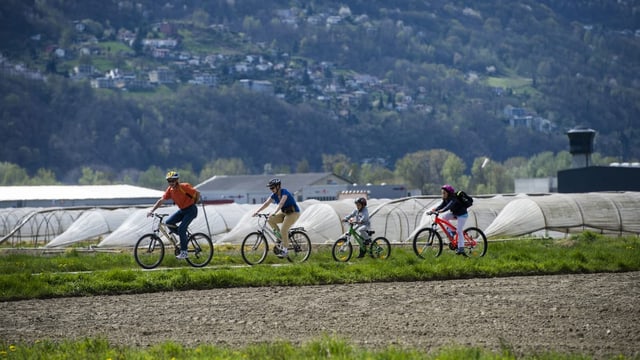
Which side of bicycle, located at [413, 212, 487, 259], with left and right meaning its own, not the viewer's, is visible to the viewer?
left

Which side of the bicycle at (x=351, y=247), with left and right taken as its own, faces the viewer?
left

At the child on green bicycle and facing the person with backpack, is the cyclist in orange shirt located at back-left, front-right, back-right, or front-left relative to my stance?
back-right

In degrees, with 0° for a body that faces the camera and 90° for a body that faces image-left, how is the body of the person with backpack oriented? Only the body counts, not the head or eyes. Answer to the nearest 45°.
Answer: approximately 90°

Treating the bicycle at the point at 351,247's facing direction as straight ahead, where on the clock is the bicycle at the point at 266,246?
the bicycle at the point at 266,246 is roughly at 11 o'clock from the bicycle at the point at 351,247.

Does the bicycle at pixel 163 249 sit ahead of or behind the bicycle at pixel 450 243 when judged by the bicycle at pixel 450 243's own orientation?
ahead

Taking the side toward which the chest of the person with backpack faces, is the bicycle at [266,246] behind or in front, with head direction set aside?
in front

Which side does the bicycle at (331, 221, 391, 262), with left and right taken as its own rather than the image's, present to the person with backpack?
back

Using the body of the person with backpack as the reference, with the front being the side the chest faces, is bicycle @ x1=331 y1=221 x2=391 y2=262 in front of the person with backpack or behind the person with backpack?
in front

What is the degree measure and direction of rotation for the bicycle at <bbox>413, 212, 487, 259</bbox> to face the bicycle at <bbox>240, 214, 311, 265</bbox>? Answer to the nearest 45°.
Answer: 0° — it already faces it
